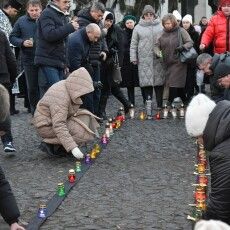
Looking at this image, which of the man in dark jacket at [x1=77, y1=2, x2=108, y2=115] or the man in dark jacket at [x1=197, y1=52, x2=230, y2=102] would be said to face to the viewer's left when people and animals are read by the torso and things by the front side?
the man in dark jacket at [x1=197, y1=52, x2=230, y2=102]

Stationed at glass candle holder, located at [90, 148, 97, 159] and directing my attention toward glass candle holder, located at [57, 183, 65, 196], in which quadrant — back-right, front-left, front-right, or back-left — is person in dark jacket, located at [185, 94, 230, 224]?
front-left

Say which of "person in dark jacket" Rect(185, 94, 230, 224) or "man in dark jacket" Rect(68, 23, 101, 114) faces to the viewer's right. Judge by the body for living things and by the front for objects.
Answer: "man in dark jacket" Rect(68, 23, 101, 114)

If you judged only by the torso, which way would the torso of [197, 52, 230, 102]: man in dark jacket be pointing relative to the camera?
to the viewer's left

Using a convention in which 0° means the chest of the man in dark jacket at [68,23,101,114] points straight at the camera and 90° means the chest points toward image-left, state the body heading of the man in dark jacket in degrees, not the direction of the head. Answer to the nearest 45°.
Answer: approximately 270°

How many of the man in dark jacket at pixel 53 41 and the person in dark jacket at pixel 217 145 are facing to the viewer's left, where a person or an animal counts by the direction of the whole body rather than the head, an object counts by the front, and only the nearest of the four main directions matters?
1

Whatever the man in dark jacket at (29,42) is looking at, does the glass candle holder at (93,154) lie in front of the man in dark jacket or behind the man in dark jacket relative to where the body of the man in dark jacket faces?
in front

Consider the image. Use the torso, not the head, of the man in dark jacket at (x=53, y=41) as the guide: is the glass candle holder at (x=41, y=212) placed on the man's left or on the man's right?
on the man's right

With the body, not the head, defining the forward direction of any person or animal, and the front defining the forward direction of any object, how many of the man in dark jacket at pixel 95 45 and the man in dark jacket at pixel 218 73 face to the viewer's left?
1

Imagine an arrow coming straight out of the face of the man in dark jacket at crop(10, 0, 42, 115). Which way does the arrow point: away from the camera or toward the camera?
toward the camera
